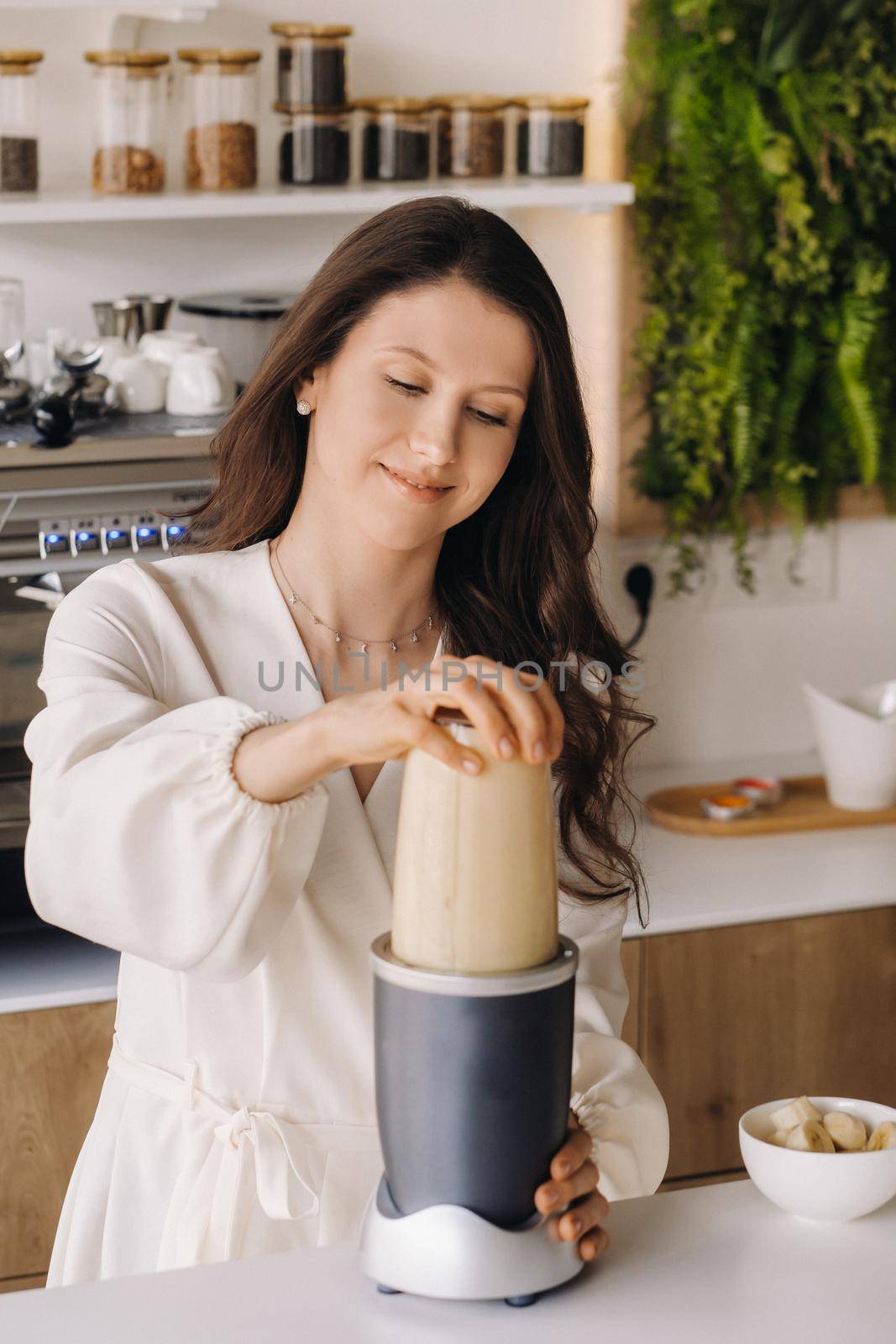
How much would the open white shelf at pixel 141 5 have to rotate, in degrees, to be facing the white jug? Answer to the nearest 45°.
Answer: approximately 90° to its left

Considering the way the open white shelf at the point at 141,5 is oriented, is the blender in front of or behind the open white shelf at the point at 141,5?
in front

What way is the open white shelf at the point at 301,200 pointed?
toward the camera

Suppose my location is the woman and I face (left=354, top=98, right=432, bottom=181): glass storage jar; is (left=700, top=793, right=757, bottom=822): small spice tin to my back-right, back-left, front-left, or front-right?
front-right

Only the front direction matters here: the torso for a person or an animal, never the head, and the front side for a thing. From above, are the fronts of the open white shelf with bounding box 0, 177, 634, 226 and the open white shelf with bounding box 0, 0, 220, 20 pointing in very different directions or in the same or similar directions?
same or similar directions
